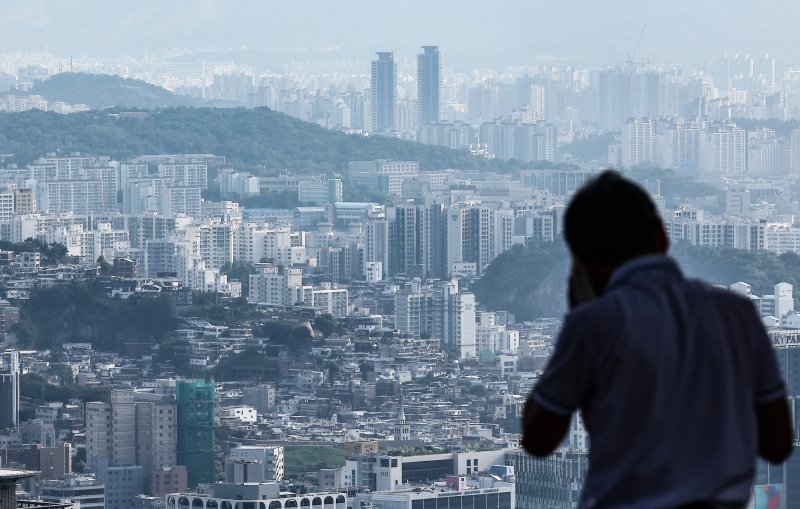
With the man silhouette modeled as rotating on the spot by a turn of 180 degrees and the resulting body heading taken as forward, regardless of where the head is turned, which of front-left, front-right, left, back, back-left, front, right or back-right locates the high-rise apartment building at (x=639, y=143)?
back-left

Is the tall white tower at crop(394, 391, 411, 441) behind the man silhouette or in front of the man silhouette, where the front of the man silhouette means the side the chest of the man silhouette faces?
in front

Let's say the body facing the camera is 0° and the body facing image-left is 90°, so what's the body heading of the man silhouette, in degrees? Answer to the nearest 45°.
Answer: approximately 135°

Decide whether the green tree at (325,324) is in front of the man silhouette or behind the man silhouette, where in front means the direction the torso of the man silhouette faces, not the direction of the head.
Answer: in front

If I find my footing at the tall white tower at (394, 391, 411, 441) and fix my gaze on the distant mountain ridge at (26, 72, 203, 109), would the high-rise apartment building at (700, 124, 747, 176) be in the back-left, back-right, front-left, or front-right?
front-right

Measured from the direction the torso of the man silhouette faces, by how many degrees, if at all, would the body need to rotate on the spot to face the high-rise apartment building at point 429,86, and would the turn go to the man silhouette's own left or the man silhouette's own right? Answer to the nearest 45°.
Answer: approximately 45° to the man silhouette's own right
